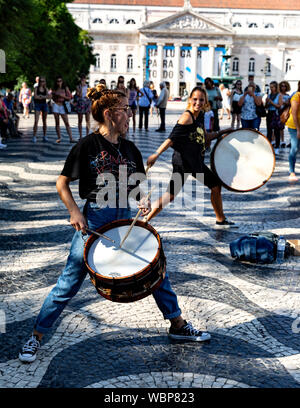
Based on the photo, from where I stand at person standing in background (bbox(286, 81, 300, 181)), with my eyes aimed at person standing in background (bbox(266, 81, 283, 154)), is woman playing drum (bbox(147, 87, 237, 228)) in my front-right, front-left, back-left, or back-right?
back-left

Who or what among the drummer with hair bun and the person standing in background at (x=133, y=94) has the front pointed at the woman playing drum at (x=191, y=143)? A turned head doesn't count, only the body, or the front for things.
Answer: the person standing in background

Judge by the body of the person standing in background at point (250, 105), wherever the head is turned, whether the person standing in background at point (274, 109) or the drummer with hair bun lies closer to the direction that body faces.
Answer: the drummer with hair bun

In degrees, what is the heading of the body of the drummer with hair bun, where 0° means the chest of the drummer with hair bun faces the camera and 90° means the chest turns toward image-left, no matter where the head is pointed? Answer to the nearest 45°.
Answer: approximately 315°

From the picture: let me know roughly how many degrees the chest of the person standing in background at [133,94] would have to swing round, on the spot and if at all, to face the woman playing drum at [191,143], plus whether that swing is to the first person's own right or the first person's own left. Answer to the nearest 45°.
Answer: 0° — they already face them

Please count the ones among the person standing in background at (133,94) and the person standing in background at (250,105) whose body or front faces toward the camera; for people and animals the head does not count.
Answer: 2

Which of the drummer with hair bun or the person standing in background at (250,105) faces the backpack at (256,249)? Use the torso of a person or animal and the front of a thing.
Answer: the person standing in background

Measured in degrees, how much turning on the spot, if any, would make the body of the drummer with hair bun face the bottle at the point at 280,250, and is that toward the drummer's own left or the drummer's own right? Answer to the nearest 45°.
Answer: approximately 90° to the drummer's own left

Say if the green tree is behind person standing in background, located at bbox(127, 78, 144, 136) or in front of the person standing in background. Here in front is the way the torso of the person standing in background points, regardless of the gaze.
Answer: behind
